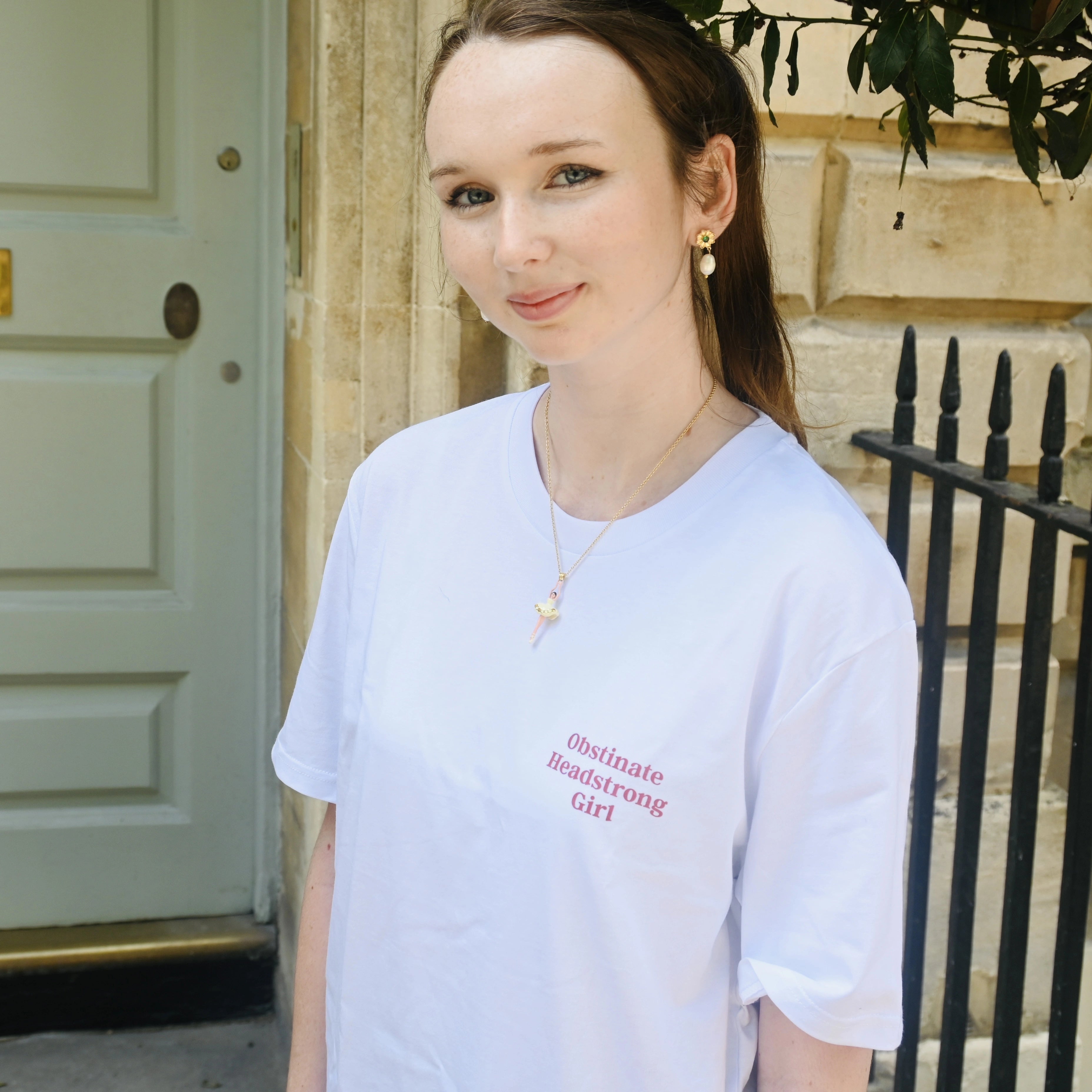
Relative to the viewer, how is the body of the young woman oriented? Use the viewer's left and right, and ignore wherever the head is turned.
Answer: facing the viewer and to the left of the viewer

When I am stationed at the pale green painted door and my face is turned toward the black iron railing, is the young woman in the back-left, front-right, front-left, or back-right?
front-right

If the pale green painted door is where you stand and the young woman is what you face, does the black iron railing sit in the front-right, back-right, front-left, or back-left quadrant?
front-left

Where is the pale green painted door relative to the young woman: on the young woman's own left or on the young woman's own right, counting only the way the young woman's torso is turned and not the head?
on the young woman's own right

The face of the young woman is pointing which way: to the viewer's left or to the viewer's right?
to the viewer's left

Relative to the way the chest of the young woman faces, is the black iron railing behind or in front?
behind
